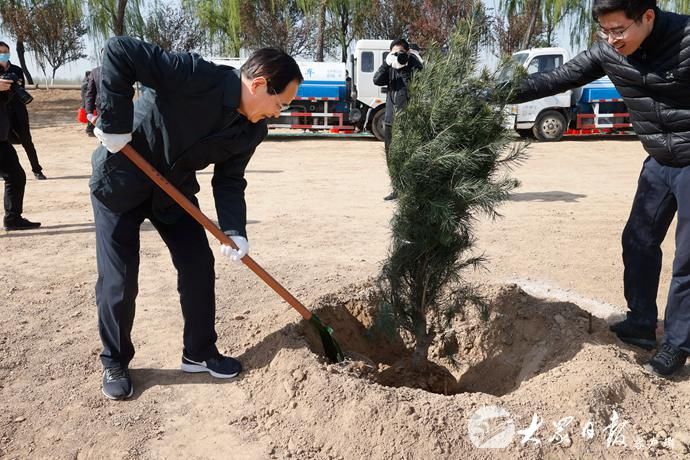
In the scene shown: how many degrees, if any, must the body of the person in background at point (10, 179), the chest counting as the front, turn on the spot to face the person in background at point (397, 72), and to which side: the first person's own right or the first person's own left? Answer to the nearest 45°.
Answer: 0° — they already face them

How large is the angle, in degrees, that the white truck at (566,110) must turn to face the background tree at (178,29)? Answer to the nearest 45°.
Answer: approximately 45° to its right

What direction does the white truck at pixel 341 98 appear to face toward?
to the viewer's right

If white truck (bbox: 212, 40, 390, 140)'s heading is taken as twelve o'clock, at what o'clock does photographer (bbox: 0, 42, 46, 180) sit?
The photographer is roughly at 4 o'clock from the white truck.

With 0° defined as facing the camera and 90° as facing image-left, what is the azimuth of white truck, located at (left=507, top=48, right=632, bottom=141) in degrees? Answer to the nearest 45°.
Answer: approximately 90°

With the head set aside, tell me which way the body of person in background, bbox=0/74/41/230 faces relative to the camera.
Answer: to the viewer's right

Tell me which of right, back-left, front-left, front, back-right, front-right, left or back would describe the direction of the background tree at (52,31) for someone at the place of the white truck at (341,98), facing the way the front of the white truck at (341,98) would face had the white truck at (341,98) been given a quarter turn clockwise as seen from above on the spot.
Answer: back-right

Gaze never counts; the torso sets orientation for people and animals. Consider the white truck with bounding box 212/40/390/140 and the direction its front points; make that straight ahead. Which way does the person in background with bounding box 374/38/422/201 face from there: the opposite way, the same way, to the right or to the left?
to the right

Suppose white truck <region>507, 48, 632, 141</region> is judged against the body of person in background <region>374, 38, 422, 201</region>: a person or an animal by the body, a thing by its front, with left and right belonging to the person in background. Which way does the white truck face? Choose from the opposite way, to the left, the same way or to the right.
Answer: to the right

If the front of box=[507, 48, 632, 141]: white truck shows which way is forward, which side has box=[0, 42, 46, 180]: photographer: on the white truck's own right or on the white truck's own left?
on the white truck's own left

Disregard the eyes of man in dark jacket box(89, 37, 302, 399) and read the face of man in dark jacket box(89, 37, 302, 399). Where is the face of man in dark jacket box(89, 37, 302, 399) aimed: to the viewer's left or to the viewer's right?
to the viewer's right

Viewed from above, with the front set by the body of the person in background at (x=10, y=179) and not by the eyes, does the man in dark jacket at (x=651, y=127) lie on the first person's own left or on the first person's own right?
on the first person's own right
